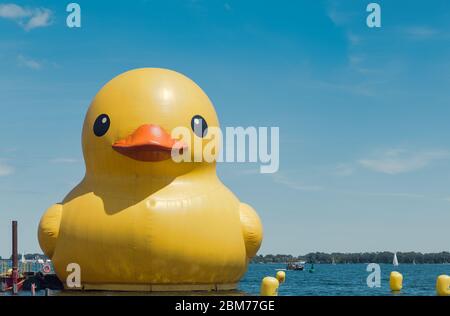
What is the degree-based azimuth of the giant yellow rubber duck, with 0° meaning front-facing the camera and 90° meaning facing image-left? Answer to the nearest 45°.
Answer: approximately 0°

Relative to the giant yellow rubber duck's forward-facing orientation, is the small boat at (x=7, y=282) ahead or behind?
behind

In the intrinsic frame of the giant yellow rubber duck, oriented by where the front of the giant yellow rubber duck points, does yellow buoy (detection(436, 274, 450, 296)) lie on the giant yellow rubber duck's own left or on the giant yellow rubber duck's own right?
on the giant yellow rubber duck's own left
